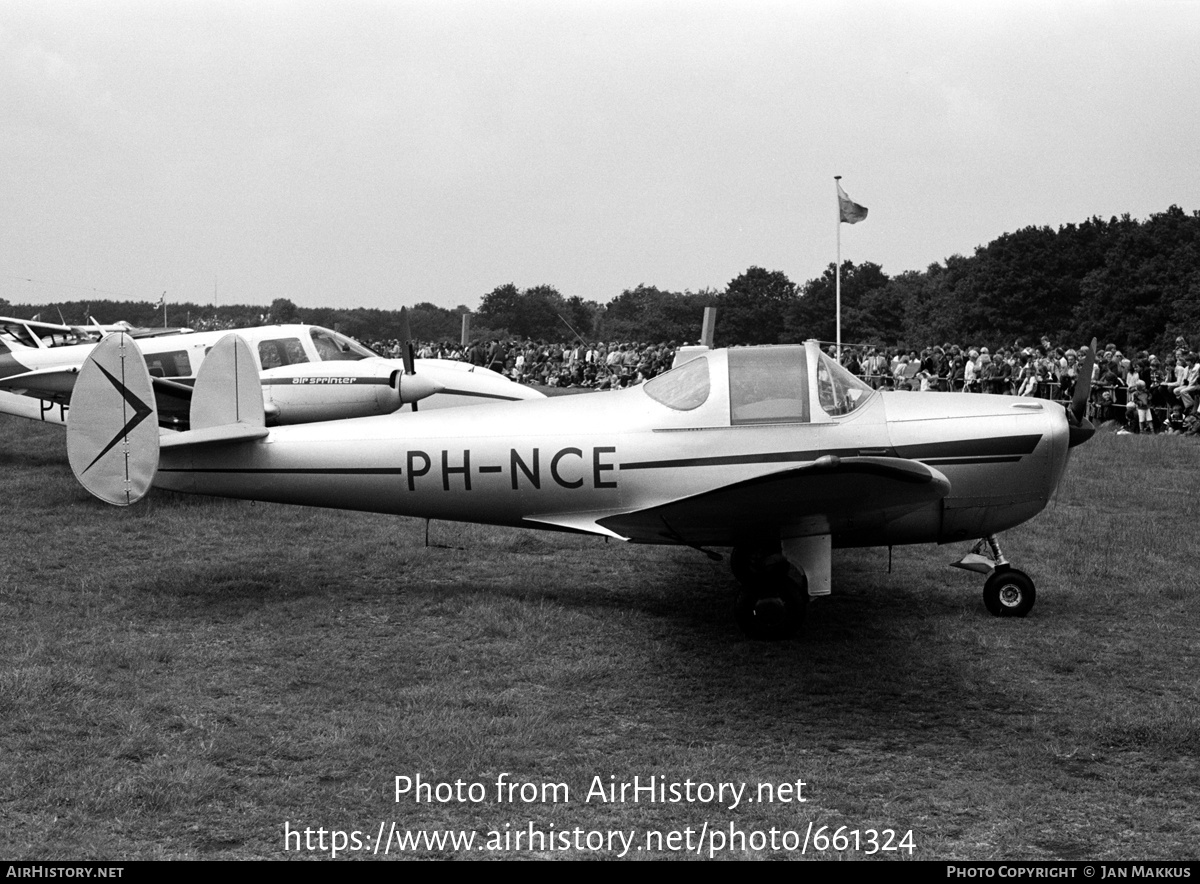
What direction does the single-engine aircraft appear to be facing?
to the viewer's right

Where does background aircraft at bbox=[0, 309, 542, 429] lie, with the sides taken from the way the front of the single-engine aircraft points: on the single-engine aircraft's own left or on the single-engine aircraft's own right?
on the single-engine aircraft's own left
